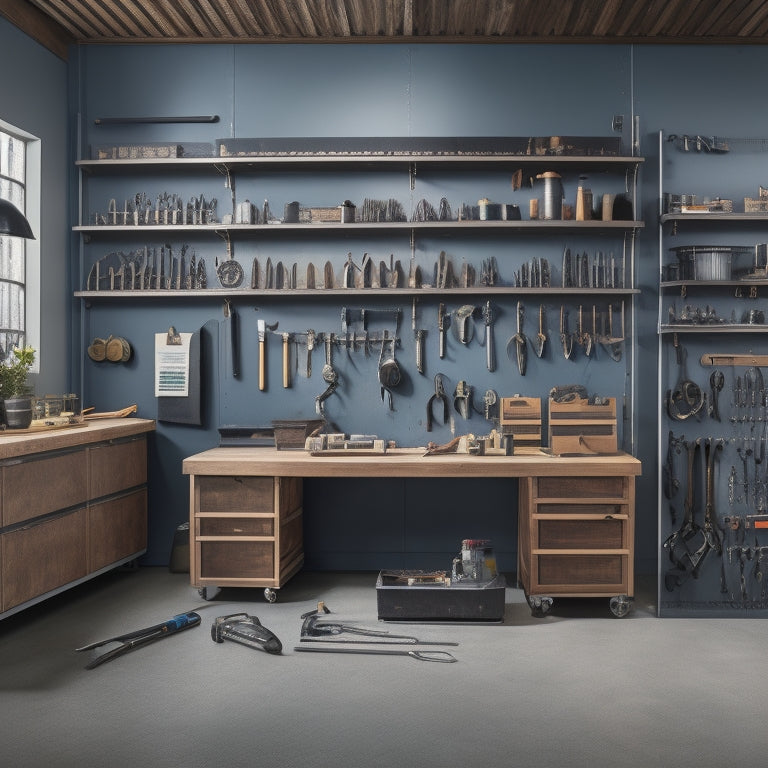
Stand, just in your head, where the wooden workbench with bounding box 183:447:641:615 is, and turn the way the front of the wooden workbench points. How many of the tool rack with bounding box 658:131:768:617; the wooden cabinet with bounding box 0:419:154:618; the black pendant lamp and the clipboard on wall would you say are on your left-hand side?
1

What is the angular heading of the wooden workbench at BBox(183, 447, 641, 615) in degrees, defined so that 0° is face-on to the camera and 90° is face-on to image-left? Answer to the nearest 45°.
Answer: approximately 0°

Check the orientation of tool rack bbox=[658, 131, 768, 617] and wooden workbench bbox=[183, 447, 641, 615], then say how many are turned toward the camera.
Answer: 2

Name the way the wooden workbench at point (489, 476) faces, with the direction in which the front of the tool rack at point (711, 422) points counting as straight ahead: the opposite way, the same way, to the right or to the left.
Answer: the same way

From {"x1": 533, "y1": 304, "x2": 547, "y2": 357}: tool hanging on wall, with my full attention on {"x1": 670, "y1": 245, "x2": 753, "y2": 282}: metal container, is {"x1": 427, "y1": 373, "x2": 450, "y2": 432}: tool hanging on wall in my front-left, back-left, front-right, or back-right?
back-right

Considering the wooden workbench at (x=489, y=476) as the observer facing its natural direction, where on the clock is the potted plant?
The potted plant is roughly at 3 o'clock from the wooden workbench.

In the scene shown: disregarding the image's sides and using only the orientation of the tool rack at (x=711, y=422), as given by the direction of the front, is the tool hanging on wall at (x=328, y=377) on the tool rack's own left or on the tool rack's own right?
on the tool rack's own right

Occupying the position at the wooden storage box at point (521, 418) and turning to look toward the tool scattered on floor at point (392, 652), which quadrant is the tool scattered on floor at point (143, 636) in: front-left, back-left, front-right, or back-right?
front-right

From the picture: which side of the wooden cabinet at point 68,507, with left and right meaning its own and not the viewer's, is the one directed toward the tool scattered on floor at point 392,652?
front

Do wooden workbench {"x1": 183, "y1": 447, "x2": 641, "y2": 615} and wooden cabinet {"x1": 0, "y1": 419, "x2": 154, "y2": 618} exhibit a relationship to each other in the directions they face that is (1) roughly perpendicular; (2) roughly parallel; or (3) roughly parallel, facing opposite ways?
roughly perpendicular

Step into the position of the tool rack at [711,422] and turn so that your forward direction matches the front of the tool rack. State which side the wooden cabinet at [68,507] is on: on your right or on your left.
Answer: on your right

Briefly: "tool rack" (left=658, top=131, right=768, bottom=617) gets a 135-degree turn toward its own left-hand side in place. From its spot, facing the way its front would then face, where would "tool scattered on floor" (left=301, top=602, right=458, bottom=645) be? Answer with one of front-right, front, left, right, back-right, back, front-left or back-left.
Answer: back

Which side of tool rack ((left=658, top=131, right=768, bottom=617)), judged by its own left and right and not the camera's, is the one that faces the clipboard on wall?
right

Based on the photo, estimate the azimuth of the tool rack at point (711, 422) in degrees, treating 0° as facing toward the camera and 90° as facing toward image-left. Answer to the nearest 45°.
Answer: approximately 0°

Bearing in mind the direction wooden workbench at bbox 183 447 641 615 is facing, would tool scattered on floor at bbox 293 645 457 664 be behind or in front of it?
in front

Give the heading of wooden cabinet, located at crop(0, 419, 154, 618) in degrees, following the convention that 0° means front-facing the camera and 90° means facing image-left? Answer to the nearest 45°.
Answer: approximately 315°
